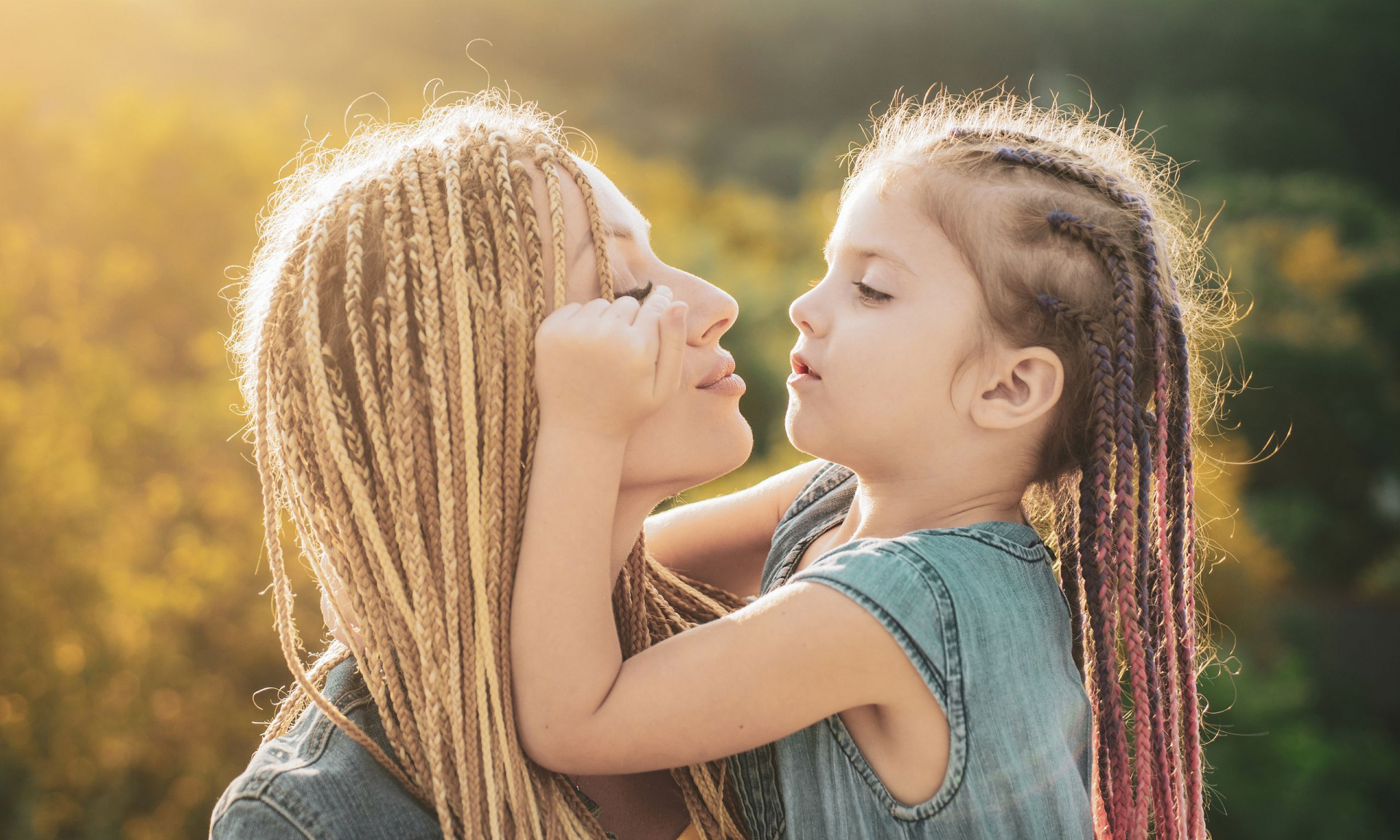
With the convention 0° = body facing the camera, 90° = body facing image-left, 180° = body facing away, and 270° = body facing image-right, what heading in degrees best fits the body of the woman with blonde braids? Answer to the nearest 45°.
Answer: approximately 270°

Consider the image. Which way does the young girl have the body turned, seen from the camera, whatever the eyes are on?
to the viewer's left

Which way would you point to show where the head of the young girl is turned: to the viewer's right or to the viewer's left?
to the viewer's left

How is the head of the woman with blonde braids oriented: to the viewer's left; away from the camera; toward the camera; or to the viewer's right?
to the viewer's right
